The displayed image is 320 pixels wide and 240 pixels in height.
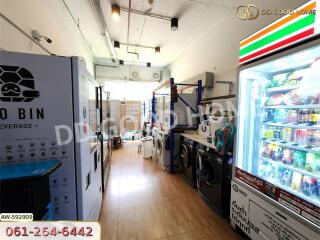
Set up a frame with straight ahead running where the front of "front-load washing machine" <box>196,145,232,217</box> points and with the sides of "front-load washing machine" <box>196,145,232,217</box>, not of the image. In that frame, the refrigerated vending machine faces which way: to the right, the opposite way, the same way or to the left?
the same way

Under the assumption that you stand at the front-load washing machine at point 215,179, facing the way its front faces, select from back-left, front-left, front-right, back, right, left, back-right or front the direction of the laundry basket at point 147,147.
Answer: right

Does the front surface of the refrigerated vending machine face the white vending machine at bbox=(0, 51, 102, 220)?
yes

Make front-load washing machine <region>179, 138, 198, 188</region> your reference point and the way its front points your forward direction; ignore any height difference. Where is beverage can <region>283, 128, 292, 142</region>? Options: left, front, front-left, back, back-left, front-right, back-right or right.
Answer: left

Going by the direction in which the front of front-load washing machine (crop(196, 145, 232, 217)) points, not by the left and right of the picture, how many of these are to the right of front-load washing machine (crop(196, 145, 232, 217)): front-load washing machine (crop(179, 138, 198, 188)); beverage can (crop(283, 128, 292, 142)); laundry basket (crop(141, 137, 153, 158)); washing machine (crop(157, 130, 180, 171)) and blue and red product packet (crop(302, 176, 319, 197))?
3

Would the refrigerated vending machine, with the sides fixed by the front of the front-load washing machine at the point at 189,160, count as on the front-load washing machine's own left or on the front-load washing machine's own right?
on the front-load washing machine's own left

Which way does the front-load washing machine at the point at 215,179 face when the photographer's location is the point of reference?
facing the viewer and to the left of the viewer

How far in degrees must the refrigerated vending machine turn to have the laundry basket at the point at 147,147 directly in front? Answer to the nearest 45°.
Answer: approximately 90° to its right

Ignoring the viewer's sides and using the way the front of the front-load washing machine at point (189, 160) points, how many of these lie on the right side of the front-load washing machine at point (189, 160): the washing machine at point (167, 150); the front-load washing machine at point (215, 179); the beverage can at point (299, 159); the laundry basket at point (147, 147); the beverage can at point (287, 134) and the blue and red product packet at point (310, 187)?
2

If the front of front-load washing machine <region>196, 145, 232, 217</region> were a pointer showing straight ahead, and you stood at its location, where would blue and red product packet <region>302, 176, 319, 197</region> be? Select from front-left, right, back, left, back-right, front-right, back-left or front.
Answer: left

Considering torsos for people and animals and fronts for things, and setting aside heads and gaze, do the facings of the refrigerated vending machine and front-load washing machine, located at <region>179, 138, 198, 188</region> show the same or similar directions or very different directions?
same or similar directions

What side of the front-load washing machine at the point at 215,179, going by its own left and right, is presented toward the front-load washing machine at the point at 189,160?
right

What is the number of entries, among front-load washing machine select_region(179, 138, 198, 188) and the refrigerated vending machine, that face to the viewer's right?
0

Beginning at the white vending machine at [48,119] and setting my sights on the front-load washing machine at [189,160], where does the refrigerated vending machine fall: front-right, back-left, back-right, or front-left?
front-right

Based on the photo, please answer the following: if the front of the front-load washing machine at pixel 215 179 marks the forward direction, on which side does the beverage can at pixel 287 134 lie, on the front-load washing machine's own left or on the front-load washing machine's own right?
on the front-load washing machine's own left
